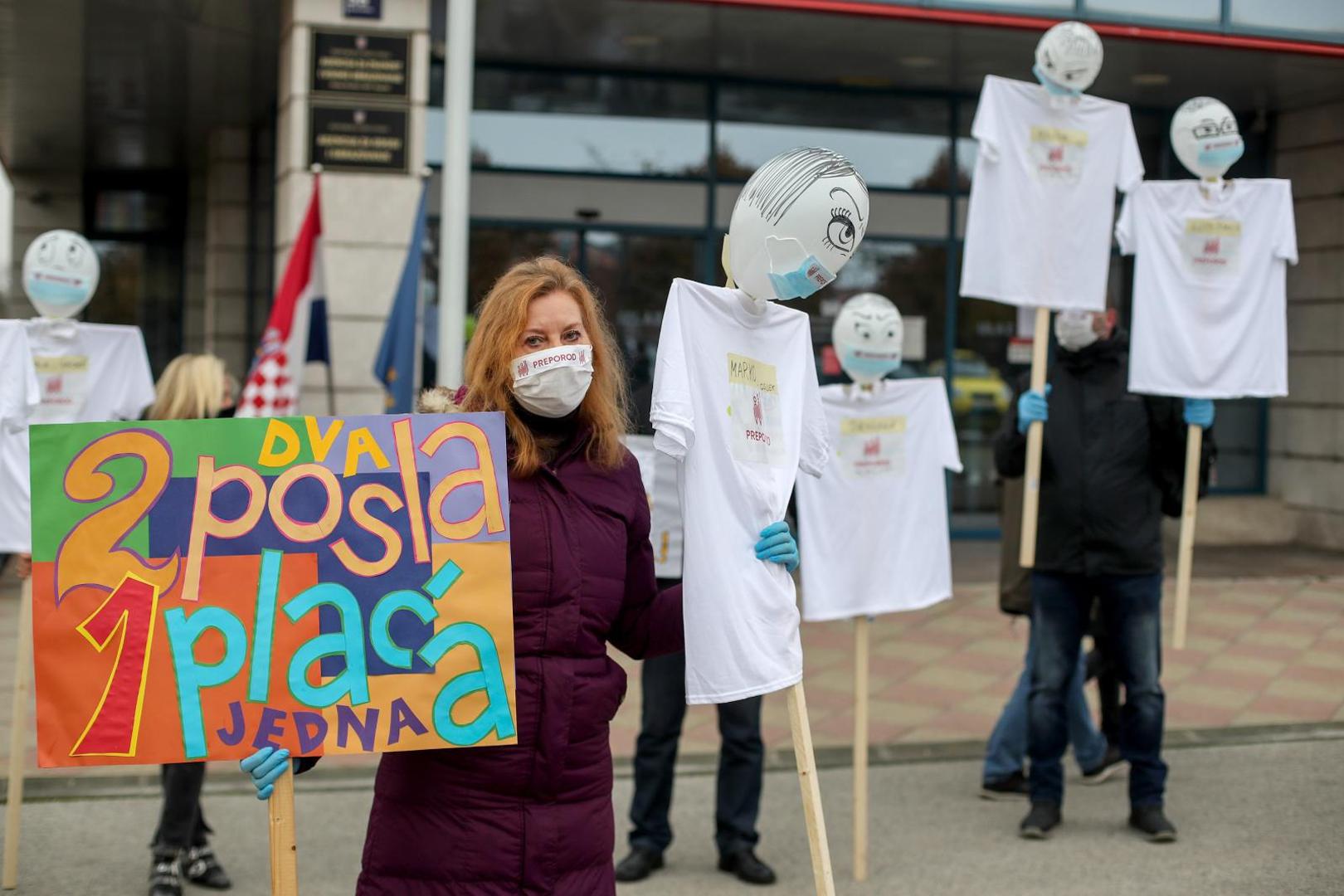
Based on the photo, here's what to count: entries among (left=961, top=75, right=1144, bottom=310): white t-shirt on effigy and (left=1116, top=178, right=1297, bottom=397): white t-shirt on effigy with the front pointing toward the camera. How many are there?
2

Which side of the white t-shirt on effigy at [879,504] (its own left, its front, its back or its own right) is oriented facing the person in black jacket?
left

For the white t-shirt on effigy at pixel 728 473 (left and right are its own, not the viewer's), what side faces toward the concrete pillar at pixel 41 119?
back

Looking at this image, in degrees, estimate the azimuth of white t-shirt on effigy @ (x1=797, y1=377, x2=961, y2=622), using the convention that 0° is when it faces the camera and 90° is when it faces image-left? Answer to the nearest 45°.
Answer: approximately 0°

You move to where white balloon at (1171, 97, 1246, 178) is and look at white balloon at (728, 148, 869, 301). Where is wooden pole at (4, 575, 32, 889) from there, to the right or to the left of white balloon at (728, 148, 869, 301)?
right

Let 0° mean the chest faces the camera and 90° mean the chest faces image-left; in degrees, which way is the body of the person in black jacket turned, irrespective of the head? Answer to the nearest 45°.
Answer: approximately 0°

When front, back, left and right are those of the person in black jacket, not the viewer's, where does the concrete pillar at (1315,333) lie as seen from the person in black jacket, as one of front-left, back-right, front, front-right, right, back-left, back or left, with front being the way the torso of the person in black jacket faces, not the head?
back
